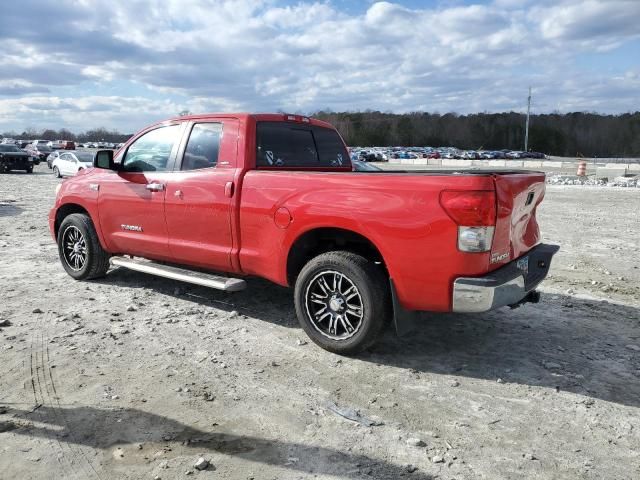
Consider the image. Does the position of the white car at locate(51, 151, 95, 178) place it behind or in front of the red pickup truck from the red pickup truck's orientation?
in front

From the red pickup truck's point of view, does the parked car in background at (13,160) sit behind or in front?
in front

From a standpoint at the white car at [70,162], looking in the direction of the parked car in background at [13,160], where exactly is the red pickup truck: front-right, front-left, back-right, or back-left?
back-left

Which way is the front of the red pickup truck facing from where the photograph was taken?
facing away from the viewer and to the left of the viewer
